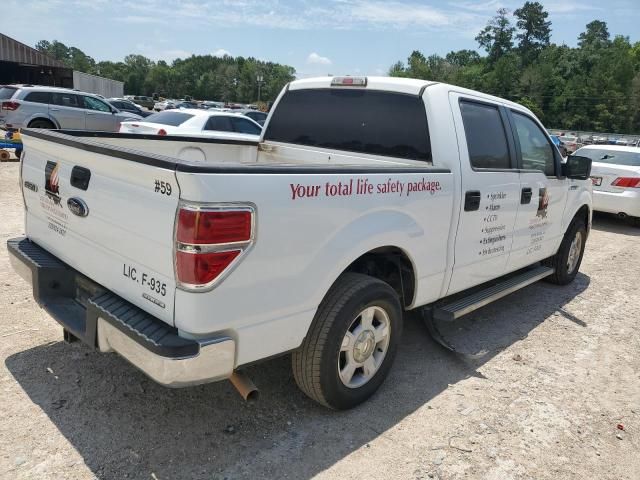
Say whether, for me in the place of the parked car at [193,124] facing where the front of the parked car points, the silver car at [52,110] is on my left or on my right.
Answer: on my left

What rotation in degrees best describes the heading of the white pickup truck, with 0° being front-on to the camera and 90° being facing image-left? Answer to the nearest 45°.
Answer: approximately 225°

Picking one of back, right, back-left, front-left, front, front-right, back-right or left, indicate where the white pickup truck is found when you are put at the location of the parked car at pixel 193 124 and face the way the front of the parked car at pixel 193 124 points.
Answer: back-right

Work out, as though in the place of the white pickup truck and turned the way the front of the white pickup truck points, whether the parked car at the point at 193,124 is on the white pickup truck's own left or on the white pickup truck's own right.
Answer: on the white pickup truck's own left

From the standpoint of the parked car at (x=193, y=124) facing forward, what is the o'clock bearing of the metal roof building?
The metal roof building is roughly at 10 o'clock from the parked car.

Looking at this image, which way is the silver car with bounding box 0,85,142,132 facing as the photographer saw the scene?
facing away from the viewer and to the right of the viewer

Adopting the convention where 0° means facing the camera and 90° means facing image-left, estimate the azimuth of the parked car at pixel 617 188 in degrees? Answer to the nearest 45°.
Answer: approximately 225°

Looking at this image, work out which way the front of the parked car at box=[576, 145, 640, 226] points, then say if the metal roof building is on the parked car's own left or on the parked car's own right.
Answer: on the parked car's own left

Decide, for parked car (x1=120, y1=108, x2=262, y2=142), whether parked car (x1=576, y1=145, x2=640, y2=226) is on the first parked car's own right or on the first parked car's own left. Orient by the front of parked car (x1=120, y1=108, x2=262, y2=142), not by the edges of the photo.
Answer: on the first parked car's own right

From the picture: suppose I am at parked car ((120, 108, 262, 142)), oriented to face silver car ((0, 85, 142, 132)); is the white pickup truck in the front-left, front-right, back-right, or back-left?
back-left

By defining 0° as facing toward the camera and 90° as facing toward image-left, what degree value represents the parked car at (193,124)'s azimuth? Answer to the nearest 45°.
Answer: approximately 225°
